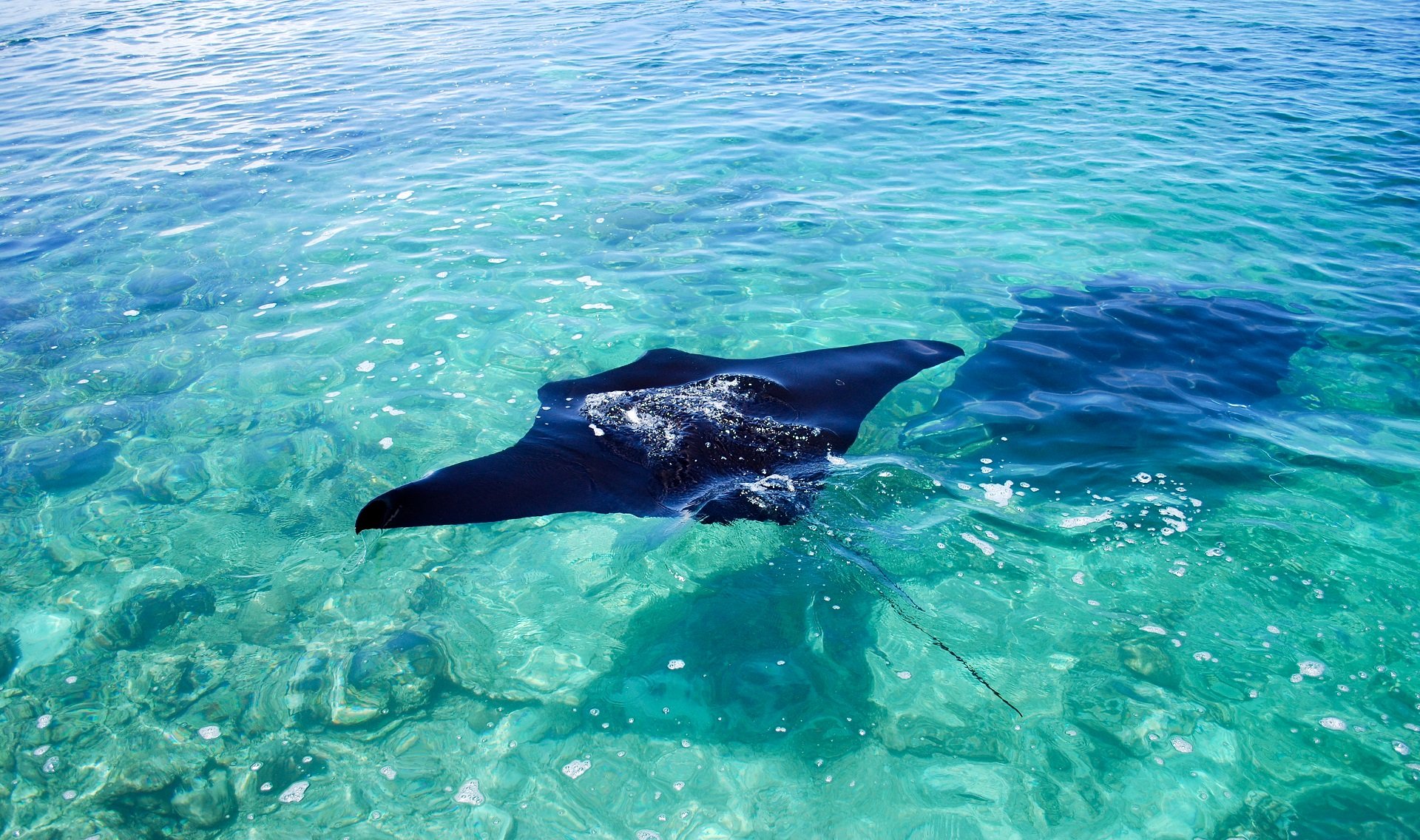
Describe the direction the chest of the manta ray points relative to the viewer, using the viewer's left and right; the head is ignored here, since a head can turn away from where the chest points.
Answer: facing away from the viewer and to the left of the viewer
